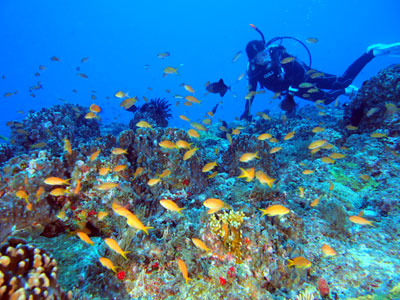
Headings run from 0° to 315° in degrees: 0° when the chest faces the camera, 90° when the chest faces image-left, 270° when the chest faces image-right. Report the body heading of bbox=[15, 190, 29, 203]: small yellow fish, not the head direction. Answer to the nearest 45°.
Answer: approximately 90°

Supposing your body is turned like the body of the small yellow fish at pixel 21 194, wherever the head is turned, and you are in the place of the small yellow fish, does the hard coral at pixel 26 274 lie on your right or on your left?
on your left

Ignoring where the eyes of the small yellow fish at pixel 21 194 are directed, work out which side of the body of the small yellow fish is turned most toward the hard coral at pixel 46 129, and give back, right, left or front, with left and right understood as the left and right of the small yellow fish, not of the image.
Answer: right

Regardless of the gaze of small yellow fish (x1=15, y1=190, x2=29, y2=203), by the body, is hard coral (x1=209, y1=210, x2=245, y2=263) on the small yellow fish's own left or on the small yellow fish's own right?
on the small yellow fish's own left
